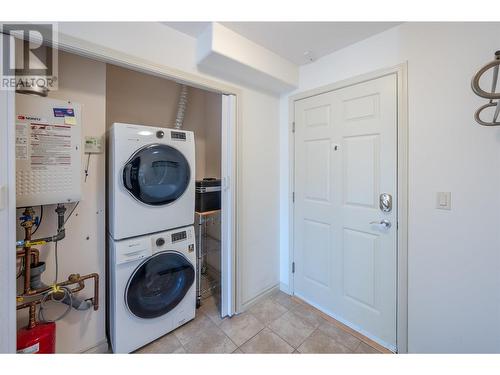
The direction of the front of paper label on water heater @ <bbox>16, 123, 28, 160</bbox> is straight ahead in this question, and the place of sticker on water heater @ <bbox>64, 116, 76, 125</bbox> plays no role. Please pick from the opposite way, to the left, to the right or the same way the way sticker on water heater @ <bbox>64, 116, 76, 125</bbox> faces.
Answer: the same way

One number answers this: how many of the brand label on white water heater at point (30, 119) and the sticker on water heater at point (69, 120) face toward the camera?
2

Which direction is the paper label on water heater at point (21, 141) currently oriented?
toward the camera

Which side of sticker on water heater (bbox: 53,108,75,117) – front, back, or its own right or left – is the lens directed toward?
front

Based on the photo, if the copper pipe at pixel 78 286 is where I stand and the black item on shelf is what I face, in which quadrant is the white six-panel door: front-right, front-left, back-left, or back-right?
front-right

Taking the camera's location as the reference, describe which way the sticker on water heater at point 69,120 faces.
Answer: facing the viewer

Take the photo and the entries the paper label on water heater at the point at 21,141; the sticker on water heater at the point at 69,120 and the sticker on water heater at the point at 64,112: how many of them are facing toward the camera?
3

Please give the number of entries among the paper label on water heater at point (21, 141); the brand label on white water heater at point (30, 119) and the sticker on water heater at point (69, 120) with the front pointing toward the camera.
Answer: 3
